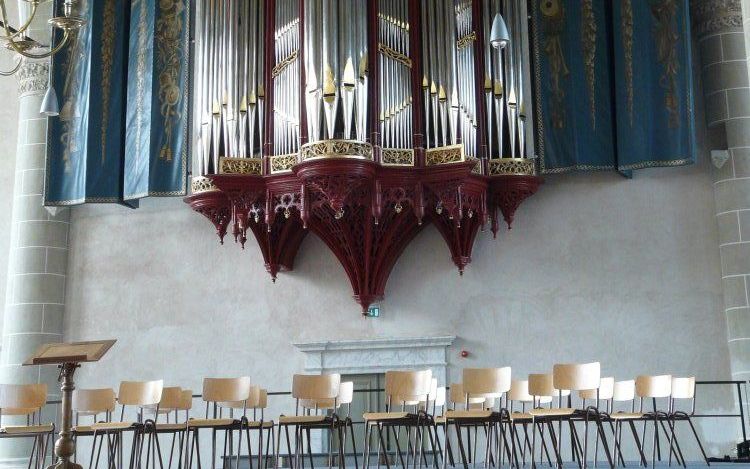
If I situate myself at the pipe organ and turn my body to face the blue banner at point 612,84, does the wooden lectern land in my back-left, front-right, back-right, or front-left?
back-right

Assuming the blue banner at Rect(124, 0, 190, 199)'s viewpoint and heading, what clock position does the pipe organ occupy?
The pipe organ is roughly at 10 o'clock from the blue banner.

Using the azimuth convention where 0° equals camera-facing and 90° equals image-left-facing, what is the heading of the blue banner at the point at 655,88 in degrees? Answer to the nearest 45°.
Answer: approximately 0°

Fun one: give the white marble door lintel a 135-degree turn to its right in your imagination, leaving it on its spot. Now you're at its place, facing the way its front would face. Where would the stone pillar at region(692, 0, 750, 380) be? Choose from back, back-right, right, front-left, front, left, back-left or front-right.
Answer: back-right

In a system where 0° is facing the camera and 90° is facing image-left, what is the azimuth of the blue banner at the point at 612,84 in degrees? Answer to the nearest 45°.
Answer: approximately 0°

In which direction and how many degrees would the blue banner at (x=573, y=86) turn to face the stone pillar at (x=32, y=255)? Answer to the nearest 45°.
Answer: approximately 90° to its right

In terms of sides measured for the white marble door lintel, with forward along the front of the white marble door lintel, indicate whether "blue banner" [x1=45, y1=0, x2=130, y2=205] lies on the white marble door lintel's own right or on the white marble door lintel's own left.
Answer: on the white marble door lintel's own right
